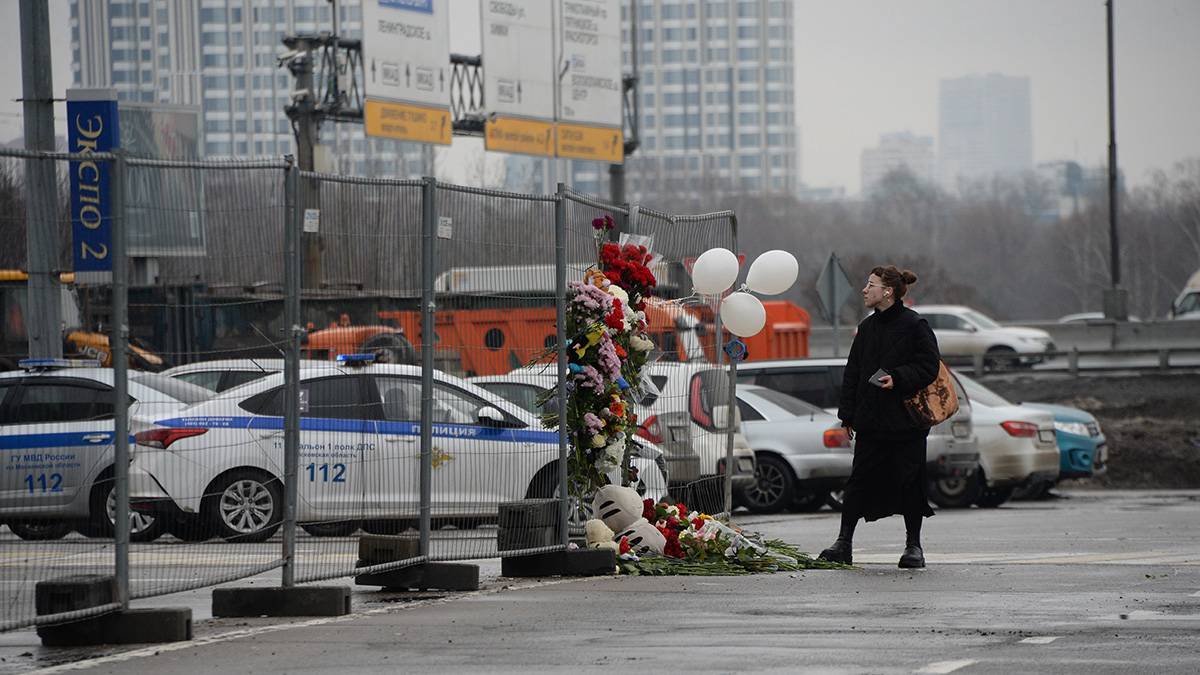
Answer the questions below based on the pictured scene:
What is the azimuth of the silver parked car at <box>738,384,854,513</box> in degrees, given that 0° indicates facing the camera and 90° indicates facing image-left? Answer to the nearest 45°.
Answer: approximately 135°

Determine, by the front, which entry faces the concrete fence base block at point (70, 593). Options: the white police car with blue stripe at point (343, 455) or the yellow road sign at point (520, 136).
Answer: the yellow road sign

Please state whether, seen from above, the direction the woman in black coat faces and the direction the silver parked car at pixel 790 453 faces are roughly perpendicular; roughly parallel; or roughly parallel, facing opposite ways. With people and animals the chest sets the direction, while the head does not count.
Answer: roughly perpendicular

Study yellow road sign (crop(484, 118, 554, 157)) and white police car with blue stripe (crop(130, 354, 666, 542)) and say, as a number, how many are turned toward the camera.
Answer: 1

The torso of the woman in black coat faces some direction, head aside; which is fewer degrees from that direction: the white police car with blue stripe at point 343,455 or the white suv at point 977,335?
the white police car with blue stripe

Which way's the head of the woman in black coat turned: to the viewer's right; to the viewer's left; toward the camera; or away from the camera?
to the viewer's left

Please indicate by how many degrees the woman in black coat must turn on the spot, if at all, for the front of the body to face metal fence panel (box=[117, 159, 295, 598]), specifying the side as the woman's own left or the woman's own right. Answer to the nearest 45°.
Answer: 0° — they already face it

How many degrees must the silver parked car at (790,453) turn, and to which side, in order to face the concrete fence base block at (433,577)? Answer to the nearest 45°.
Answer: approximately 135° to its left

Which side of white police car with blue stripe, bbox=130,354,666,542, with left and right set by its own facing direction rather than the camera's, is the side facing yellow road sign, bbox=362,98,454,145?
left

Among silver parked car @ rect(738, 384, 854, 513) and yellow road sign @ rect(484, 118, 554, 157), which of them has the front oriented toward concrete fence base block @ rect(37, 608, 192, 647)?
the yellow road sign

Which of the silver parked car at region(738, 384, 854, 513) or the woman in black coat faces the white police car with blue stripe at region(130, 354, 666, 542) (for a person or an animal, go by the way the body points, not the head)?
the woman in black coat

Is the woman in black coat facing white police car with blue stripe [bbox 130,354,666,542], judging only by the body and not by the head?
yes

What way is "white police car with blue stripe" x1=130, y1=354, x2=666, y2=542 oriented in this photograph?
to the viewer's right
